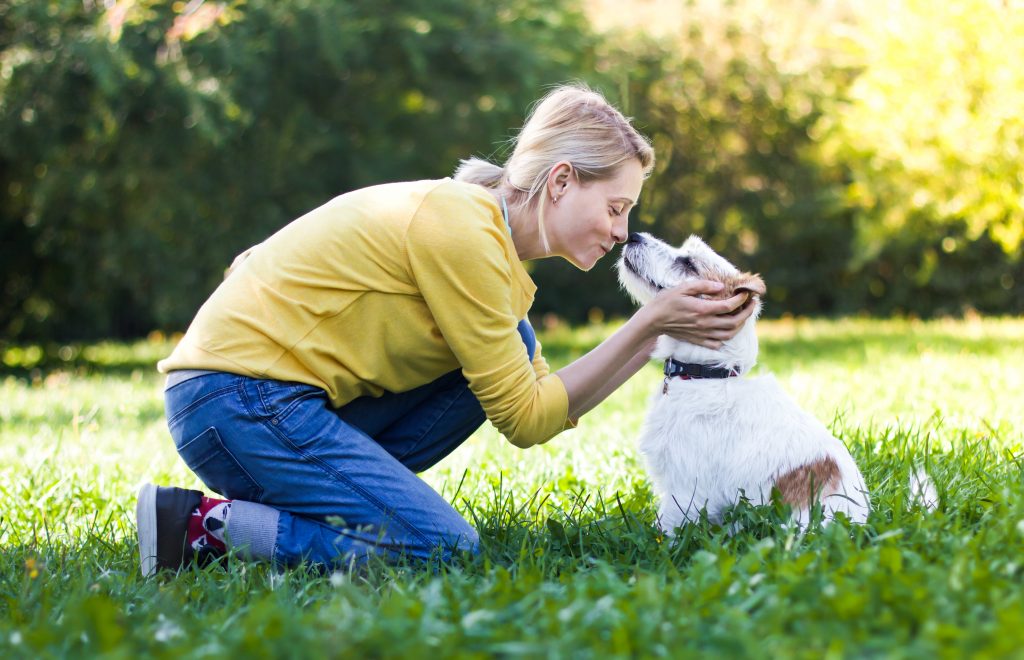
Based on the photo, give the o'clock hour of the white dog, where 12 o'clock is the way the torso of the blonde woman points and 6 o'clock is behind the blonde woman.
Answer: The white dog is roughly at 12 o'clock from the blonde woman.

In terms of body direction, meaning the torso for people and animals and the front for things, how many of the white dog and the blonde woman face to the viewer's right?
1

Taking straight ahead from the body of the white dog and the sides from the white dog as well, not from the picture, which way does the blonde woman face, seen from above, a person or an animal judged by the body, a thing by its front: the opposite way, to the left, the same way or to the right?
the opposite way

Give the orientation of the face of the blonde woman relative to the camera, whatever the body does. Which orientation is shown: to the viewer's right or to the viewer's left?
to the viewer's right

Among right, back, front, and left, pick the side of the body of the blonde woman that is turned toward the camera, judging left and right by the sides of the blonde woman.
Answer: right

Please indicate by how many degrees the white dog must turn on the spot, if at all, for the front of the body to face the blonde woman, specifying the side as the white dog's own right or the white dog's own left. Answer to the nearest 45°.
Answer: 0° — it already faces them

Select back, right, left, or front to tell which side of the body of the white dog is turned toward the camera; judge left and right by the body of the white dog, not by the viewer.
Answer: left
